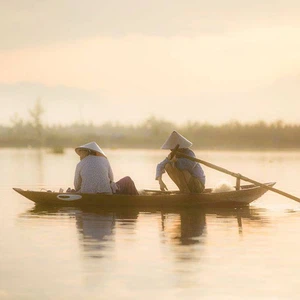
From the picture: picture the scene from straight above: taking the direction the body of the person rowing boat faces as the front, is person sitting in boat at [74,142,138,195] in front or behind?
in front

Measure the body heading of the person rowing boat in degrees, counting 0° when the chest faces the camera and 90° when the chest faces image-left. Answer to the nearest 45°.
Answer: approximately 45°
